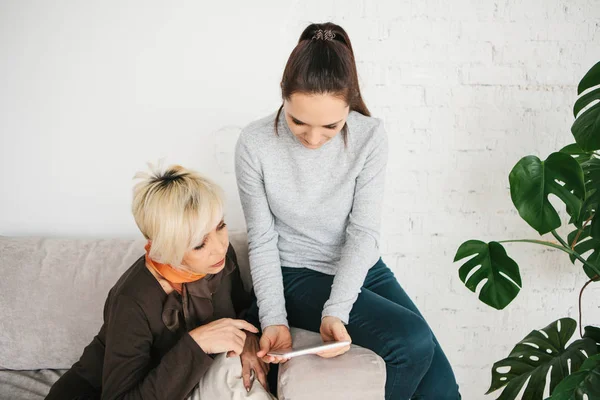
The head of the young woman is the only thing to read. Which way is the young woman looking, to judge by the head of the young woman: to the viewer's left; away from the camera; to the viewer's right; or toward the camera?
toward the camera

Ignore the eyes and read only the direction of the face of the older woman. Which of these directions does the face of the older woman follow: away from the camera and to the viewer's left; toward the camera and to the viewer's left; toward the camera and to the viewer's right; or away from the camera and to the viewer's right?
toward the camera and to the viewer's right

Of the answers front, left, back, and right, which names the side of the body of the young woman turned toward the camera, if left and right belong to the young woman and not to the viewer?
front

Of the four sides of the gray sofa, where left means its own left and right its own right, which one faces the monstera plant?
left

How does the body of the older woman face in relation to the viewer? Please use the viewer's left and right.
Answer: facing the viewer and to the right of the viewer

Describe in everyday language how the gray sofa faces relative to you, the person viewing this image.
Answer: facing the viewer
